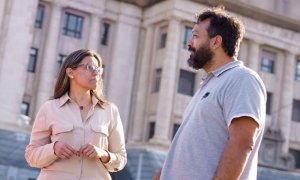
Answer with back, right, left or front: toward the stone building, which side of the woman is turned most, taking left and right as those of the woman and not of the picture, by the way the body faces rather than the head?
back

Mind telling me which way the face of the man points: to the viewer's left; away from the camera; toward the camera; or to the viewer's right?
to the viewer's left

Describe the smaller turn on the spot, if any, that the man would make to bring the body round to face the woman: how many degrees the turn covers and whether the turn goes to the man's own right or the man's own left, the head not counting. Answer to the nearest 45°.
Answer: approximately 45° to the man's own right

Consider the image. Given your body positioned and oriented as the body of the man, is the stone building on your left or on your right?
on your right

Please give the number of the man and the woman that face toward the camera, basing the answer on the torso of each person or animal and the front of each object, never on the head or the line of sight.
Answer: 1

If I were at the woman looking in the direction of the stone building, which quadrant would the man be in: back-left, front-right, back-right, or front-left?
back-right

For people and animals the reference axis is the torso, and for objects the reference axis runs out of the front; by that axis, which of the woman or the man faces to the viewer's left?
the man

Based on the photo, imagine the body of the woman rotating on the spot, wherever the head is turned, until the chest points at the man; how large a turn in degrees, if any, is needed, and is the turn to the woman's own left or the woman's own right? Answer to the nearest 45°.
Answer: approximately 45° to the woman's own left

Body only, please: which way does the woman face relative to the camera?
toward the camera

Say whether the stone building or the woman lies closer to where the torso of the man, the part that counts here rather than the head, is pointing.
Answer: the woman

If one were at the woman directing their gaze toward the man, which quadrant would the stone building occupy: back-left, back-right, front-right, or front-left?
back-left

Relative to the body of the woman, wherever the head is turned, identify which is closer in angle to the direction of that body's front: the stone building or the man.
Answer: the man

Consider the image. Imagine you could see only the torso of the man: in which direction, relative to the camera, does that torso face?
to the viewer's left
